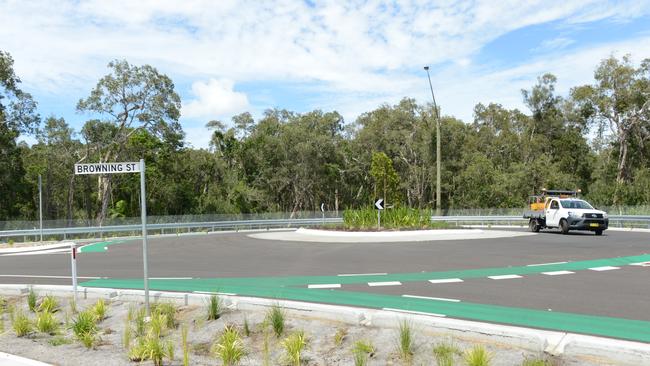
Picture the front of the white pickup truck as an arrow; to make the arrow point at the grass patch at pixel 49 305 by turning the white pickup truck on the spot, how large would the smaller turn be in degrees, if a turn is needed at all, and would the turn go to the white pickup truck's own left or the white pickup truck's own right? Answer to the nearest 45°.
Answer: approximately 45° to the white pickup truck's own right

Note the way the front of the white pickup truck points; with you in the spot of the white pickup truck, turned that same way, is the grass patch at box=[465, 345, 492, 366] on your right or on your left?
on your right

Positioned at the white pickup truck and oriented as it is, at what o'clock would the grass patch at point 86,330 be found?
The grass patch is roughly at 2 o'clock from the white pickup truck.

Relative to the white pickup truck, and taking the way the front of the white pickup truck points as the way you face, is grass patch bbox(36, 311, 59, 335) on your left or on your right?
on your right

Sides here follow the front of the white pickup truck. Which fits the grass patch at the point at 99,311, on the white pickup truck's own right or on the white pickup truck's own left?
on the white pickup truck's own right

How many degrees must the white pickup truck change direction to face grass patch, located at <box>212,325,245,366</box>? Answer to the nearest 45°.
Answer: approximately 45° to its right

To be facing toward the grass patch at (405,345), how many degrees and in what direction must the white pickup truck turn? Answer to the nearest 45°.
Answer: approximately 45° to its right

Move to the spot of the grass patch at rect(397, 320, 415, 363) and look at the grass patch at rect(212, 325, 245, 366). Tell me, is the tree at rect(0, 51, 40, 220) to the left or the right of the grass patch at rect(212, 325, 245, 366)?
right

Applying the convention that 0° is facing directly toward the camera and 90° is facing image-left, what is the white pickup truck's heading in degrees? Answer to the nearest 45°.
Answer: approximately 315°

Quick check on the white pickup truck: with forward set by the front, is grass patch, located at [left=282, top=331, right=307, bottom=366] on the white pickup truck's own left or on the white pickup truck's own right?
on the white pickup truck's own right

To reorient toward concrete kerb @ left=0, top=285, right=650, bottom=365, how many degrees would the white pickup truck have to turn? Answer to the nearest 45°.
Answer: approximately 45° to its right

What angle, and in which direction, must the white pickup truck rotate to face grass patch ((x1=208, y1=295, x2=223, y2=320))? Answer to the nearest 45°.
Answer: approximately 45° to its right
